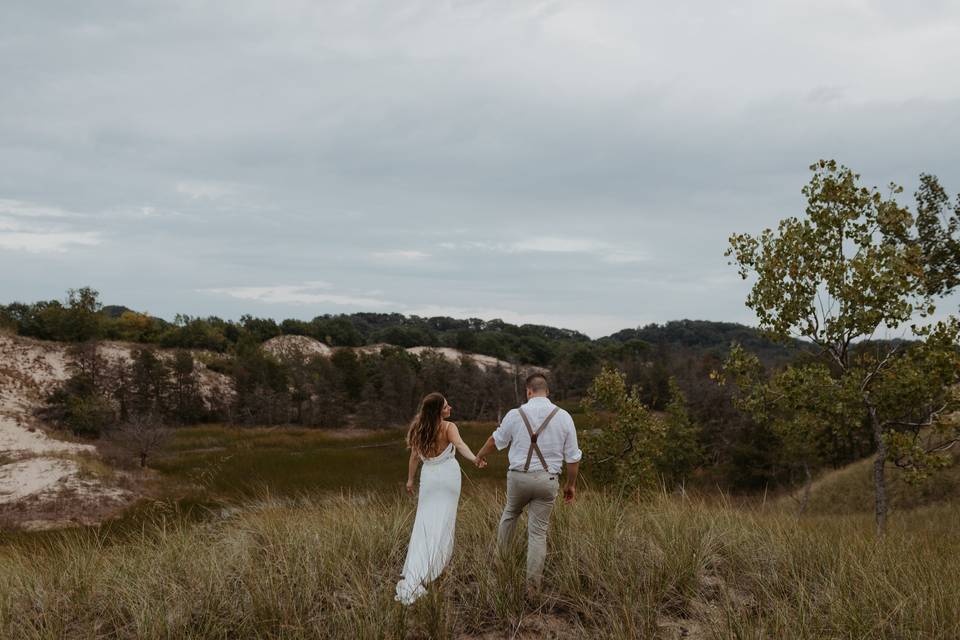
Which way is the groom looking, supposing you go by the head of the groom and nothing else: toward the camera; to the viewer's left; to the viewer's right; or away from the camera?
away from the camera

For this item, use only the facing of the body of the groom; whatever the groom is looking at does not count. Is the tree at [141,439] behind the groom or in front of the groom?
in front

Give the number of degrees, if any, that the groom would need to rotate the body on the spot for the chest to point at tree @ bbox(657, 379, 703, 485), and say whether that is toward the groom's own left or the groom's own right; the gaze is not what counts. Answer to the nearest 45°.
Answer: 0° — they already face it

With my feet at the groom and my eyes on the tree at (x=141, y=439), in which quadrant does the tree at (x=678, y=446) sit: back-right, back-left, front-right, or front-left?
front-right

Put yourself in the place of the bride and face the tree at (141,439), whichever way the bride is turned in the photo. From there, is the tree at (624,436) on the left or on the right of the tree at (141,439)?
right

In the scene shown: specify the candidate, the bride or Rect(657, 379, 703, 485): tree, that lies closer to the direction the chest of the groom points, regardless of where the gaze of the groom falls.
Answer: the tree

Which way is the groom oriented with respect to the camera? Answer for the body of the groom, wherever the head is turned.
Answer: away from the camera

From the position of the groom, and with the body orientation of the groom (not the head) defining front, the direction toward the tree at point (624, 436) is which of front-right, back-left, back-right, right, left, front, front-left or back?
front
